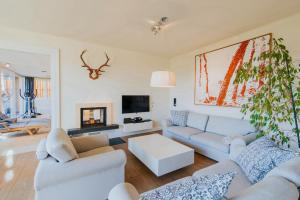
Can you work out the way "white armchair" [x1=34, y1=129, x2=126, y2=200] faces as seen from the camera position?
facing to the right of the viewer

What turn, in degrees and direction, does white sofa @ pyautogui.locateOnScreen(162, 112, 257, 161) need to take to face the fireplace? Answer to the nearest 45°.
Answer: approximately 45° to its right

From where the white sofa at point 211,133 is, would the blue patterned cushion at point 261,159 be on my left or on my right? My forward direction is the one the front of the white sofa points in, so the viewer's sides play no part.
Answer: on my left

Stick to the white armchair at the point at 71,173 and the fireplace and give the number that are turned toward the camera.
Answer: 1

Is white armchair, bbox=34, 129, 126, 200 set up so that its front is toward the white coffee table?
yes

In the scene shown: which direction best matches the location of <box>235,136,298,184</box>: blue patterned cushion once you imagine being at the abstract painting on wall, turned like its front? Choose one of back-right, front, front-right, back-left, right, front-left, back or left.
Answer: front-left

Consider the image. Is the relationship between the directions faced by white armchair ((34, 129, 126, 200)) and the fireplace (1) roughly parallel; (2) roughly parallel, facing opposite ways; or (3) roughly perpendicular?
roughly perpendicular

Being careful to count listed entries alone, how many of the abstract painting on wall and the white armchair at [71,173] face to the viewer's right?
1
